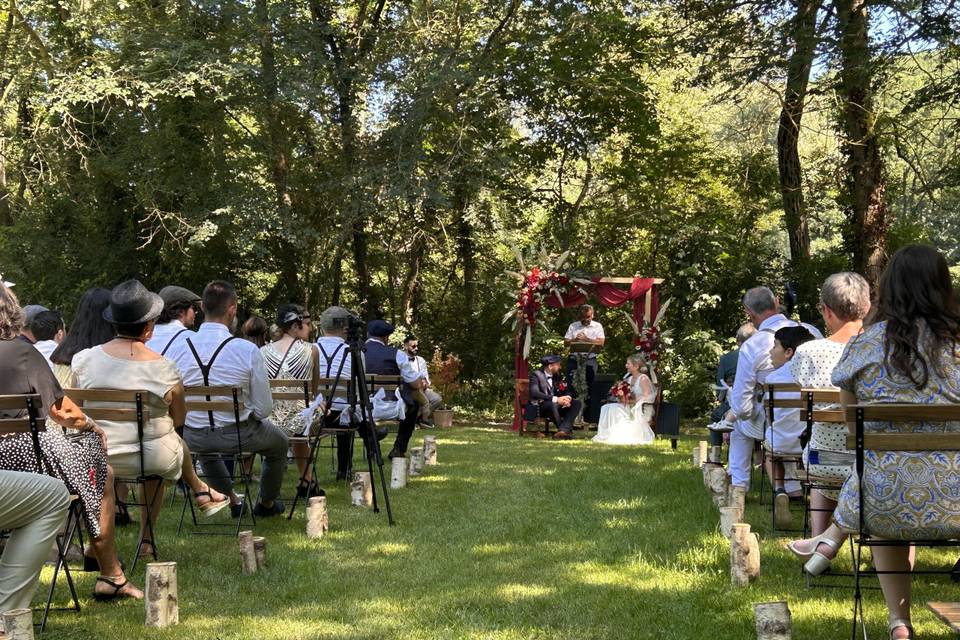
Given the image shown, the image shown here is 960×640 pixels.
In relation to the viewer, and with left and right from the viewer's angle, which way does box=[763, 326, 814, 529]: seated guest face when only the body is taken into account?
facing away from the viewer and to the left of the viewer

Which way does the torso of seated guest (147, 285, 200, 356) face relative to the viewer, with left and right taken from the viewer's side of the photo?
facing away from the viewer and to the right of the viewer

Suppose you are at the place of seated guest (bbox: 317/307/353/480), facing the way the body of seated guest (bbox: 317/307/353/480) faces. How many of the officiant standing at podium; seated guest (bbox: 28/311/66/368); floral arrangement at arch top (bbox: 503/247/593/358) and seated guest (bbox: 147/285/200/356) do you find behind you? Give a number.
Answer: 2

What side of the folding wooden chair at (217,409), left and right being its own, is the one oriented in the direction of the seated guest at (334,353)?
front

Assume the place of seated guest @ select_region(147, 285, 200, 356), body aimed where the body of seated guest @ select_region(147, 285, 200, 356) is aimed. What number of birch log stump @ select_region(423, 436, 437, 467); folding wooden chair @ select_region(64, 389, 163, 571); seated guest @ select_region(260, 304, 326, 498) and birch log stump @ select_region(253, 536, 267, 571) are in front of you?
2

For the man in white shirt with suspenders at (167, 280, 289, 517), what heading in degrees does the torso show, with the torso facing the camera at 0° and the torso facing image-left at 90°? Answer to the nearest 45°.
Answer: approximately 225°

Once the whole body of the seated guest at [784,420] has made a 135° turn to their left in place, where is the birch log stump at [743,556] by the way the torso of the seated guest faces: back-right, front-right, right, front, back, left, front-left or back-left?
front

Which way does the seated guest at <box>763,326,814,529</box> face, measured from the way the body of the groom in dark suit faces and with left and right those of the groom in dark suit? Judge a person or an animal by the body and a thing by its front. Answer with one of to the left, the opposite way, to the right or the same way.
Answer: the opposite way

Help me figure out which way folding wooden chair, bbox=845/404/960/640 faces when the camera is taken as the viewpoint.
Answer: facing away from the viewer

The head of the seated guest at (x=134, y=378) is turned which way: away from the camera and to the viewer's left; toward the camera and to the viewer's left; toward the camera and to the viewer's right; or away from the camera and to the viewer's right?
away from the camera and to the viewer's right

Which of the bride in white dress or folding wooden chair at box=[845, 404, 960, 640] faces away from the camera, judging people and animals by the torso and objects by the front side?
the folding wooden chair

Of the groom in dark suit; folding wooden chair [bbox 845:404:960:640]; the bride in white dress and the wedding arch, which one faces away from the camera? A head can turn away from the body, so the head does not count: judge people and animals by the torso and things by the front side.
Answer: the folding wooden chair

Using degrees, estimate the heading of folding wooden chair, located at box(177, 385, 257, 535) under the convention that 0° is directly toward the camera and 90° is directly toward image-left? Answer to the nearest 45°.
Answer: approximately 225°

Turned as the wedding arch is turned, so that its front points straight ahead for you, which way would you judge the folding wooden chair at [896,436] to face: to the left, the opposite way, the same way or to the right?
the opposite way

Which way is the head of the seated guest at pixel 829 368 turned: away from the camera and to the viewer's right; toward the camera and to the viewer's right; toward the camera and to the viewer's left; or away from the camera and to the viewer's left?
away from the camera and to the viewer's left

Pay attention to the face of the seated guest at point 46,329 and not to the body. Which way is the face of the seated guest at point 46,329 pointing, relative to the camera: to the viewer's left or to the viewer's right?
to the viewer's right

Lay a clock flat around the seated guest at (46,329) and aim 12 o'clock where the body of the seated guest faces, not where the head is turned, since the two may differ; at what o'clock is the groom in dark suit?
The groom in dark suit is roughly at 12 o'clock from the seated guest.
